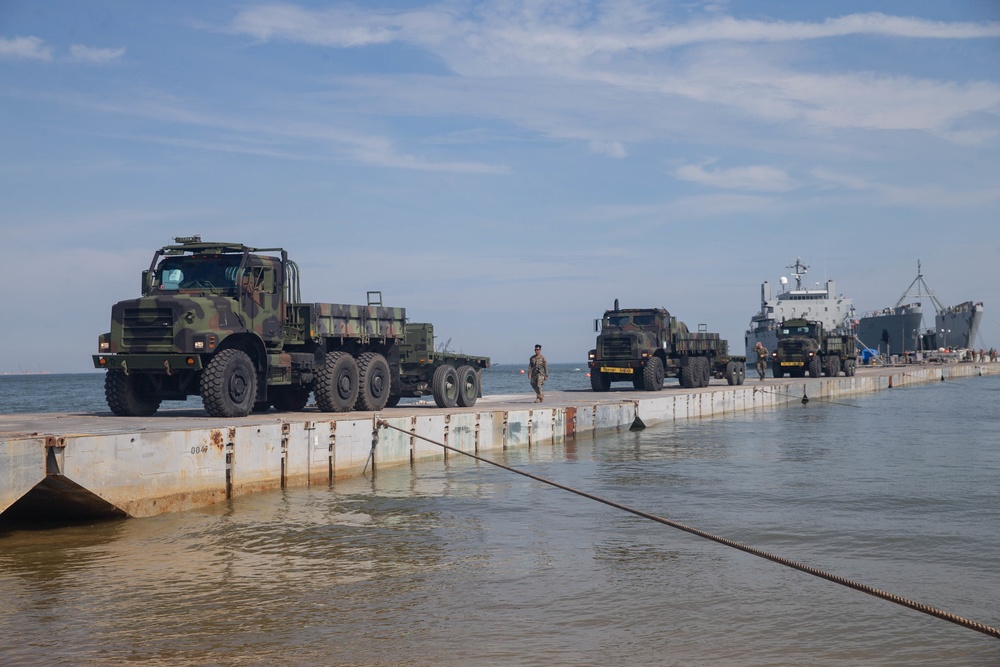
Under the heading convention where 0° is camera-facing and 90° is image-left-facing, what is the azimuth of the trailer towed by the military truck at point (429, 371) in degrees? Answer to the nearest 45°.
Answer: approximately 45°

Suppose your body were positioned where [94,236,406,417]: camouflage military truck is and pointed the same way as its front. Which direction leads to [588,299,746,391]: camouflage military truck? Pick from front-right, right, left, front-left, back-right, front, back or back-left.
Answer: back

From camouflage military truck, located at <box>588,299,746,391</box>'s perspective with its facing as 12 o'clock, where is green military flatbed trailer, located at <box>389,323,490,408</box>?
green military flatbed trailer, located at <box>389,323,490,408</box> is roughly at 11 o'clock from camouflage military truck, located at <box>588,299,746,391</box>.

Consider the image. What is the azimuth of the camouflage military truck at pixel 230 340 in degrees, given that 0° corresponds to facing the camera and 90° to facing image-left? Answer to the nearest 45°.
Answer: approximately 45°

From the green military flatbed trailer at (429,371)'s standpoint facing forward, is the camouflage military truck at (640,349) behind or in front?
behind

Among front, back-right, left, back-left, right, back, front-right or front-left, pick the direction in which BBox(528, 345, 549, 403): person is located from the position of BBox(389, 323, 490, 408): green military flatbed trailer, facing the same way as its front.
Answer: back

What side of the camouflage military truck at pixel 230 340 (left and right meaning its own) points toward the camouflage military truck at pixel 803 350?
back

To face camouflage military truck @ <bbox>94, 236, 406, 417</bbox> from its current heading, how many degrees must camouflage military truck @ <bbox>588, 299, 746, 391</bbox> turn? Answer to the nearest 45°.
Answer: approximately 45° to its left
